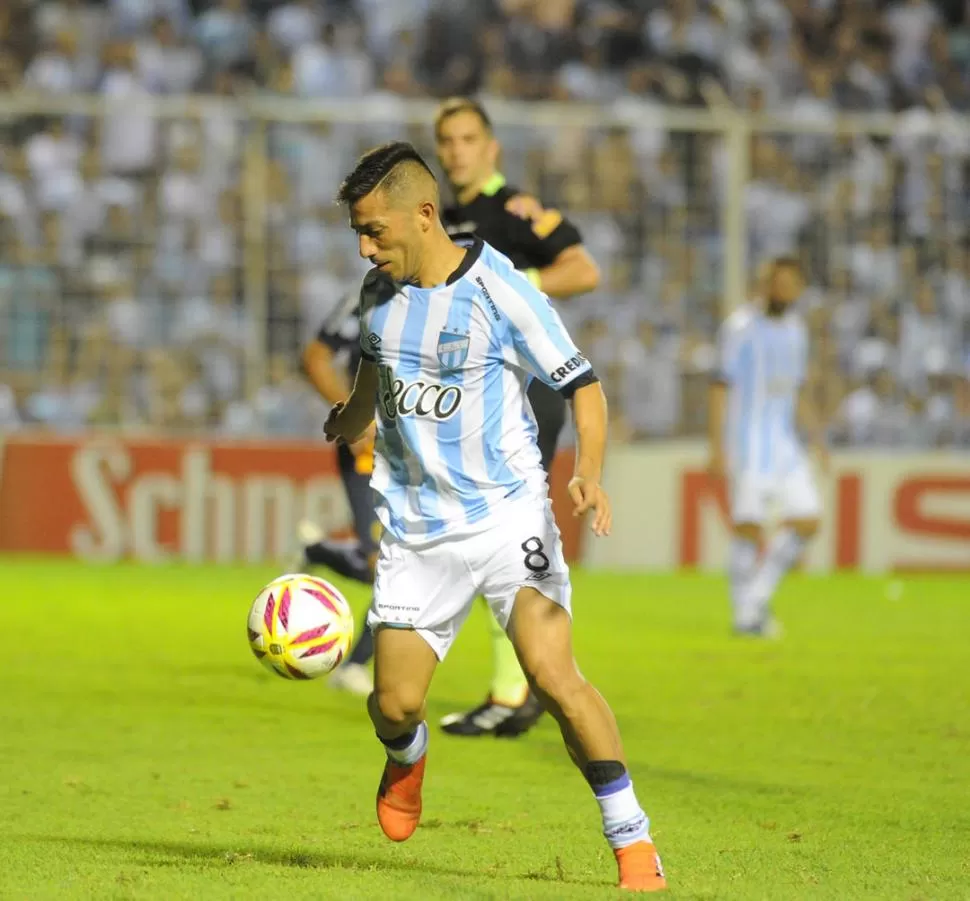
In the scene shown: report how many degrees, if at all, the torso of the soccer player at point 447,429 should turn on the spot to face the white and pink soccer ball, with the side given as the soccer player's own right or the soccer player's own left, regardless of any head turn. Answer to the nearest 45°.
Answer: approximately 90° to the soccer player's own right

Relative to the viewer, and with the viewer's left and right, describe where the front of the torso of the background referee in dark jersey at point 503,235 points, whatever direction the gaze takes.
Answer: facing the viewer and to the left of the viewer

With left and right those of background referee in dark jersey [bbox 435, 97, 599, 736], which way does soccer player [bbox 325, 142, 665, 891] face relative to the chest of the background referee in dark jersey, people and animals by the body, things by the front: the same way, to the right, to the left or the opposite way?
the same way

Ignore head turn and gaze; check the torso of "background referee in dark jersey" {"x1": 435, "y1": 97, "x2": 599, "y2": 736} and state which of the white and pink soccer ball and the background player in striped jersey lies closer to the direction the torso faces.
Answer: the white and pink soccer ball

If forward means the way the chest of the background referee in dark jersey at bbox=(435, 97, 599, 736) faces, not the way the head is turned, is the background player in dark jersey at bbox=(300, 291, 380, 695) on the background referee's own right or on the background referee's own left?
on the background referee's own right

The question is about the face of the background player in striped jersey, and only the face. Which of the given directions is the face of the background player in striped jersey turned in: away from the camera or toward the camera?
toward the camera

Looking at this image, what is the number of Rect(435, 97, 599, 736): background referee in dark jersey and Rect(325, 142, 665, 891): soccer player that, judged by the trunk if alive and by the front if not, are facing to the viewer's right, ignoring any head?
0

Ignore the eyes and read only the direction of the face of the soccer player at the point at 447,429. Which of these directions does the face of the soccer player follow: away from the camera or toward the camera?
toward the camera

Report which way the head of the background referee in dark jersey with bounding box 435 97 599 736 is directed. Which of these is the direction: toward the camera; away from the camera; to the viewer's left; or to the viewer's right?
toward the camera
